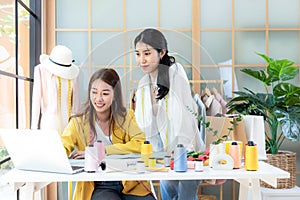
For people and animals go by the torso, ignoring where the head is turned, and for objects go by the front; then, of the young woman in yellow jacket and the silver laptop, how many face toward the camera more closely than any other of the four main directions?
1

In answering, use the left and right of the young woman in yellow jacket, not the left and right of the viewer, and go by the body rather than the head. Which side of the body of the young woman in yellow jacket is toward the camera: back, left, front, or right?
front

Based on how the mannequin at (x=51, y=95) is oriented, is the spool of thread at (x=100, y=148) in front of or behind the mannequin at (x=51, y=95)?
in front

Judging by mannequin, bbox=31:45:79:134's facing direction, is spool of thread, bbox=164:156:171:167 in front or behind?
in front

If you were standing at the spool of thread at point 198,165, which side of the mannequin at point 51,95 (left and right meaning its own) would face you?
front

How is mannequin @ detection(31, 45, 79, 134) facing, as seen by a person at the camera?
facing the viewer and to the right of the viewer
